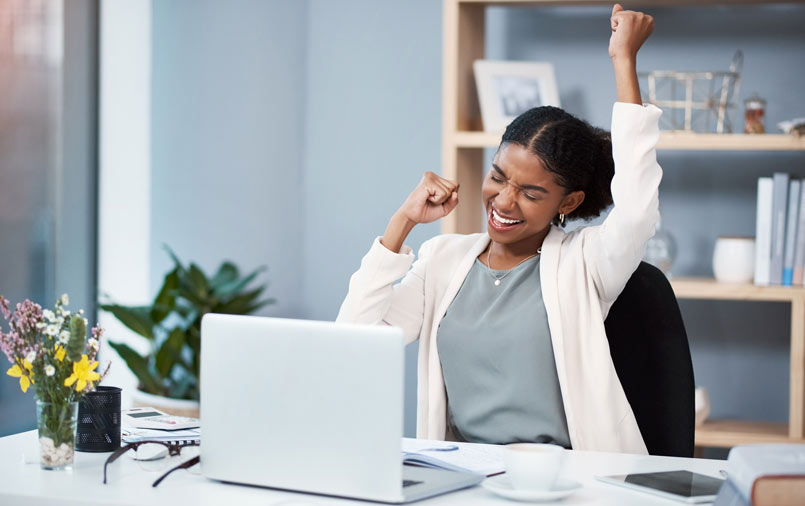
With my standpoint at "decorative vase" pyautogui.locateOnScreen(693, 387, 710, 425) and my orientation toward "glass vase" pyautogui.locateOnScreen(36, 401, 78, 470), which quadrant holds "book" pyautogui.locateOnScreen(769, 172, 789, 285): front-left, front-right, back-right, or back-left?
back-left

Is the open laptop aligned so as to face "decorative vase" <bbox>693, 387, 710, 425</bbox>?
yes

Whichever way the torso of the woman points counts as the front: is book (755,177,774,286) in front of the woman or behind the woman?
behind

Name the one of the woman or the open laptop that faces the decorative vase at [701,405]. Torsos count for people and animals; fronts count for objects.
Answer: the open laptop

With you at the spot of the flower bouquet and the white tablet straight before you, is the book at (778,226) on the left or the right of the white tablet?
left

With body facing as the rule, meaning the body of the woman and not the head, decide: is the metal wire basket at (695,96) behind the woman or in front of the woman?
behind

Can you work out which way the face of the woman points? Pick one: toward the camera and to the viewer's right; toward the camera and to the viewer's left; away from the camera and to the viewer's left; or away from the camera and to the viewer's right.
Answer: toward the camera and to the viewer's left

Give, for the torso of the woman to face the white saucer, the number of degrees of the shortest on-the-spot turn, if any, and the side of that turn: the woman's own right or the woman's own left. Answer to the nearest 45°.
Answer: approximately 45° to the woman's own left

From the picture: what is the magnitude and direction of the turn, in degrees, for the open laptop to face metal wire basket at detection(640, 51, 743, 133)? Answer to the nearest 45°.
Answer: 0° — it already faces it

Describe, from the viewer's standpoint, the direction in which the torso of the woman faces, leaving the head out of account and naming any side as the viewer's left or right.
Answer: facing the viewer and to the left of the viewer

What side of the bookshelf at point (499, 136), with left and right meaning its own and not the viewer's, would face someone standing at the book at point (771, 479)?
front

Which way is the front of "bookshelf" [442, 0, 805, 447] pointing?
toward the camera

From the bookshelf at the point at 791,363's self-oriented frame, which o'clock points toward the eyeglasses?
The eyeglasses is roughly at 1 o'clock from the bookshelf.

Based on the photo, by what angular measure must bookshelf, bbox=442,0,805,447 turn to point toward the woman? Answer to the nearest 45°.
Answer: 0° — it already faces them

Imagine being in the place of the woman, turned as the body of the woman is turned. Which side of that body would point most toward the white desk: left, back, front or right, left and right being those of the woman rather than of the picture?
front

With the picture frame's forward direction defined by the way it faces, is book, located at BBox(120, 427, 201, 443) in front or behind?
in front
